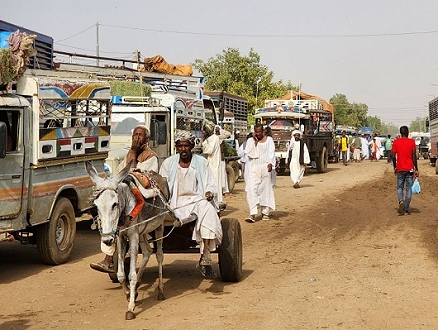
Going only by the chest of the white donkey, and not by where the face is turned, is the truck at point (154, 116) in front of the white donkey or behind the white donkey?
behind

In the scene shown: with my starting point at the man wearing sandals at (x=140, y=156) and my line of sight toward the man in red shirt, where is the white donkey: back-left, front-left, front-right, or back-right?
back-right

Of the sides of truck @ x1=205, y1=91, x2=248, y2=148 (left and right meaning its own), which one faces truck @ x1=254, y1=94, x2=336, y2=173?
left

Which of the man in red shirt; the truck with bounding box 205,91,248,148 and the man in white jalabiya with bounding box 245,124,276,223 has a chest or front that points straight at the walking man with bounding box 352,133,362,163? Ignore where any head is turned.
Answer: the man in red shirt

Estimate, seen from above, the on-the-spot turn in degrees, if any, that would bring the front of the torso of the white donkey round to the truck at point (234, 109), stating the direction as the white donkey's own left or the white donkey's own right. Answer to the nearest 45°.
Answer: approximately 135° to the white donkey's own right

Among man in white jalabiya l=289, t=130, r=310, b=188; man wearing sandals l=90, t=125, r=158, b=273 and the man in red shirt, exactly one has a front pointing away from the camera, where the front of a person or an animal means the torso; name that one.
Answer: the man in red shirt

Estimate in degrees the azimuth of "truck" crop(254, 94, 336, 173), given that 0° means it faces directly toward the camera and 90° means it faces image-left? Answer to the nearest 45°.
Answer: approximately 45°

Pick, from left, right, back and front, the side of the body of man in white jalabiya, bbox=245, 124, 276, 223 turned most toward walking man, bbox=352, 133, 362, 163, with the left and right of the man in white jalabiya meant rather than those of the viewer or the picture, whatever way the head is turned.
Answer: back

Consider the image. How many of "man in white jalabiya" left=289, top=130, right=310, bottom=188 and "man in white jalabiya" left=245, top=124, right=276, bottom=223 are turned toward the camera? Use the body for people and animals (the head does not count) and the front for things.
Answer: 2

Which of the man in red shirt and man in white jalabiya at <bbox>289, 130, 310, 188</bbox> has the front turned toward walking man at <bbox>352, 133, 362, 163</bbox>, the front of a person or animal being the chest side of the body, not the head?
the man in red shirt

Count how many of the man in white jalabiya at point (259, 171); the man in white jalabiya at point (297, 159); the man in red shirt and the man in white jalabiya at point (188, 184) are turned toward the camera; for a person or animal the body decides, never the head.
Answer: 3
